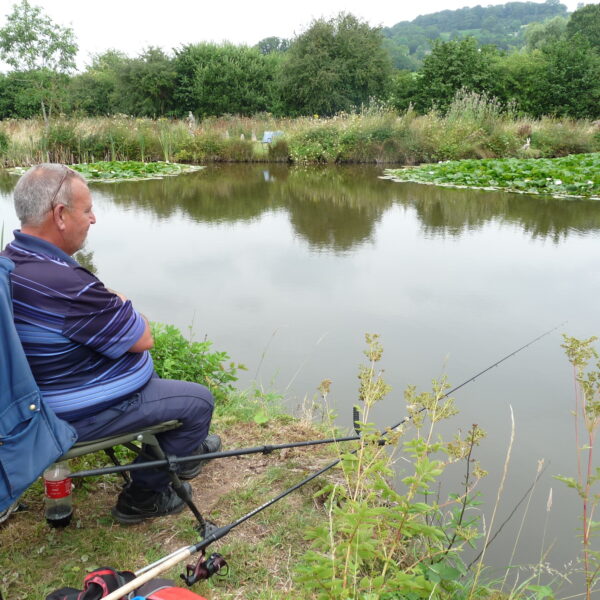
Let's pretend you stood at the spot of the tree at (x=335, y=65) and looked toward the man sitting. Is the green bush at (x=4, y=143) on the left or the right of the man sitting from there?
right

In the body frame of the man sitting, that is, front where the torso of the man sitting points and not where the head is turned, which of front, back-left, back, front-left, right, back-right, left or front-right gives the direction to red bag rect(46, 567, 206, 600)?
back-right

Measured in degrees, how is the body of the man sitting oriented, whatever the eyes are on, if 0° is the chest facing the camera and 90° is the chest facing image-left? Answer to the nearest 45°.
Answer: approximately 225°

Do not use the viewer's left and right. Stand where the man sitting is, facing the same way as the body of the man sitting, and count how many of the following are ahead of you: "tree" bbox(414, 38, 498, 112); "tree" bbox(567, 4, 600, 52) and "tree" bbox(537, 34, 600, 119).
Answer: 3

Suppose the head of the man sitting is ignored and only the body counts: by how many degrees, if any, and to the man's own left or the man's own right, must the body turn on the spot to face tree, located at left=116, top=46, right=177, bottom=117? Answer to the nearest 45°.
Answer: approximately 45° to the man's own left

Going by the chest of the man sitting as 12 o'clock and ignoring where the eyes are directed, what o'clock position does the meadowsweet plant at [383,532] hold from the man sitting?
The meadowsweet plant is roughly at 3 o'clock from the man sitting.

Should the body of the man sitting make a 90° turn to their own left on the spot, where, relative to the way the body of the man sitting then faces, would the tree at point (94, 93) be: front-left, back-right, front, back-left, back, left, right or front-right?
front-right

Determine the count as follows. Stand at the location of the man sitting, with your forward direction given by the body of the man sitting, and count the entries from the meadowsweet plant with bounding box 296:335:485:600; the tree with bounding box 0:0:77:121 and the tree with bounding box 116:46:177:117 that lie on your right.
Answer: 1

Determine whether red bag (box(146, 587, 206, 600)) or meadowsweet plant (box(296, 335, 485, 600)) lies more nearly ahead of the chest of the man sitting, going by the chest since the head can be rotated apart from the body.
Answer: the meadowsweet plant

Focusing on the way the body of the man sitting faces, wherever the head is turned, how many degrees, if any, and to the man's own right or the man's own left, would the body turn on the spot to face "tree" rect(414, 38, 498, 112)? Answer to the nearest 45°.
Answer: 0° — they already face it

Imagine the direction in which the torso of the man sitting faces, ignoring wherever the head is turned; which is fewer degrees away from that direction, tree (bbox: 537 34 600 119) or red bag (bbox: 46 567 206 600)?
the tree

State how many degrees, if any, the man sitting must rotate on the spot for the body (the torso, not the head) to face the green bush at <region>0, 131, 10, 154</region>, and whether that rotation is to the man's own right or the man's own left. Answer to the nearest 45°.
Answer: approximately 45° to the man's own left

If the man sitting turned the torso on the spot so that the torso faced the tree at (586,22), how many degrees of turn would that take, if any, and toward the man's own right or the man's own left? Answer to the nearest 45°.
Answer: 0° — they already face it

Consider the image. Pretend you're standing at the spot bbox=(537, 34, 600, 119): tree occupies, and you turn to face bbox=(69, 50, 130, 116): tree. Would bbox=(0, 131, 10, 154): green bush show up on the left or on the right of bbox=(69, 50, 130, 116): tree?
left
